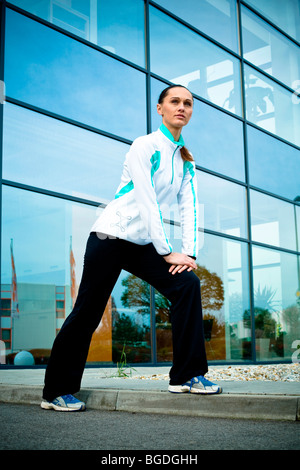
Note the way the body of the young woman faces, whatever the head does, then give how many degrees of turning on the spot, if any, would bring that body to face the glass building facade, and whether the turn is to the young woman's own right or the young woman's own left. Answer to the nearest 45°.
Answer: approximately 135° to the young woman's own left

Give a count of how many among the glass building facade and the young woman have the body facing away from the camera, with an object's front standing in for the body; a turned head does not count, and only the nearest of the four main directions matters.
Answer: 0

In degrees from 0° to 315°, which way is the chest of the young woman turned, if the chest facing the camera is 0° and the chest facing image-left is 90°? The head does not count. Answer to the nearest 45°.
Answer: approximately 315°

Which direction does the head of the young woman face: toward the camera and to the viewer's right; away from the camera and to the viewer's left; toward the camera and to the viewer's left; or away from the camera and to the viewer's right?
toward the camera and to the viewer's right

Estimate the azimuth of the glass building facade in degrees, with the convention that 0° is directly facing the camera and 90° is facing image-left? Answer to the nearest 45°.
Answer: approximately 315°
